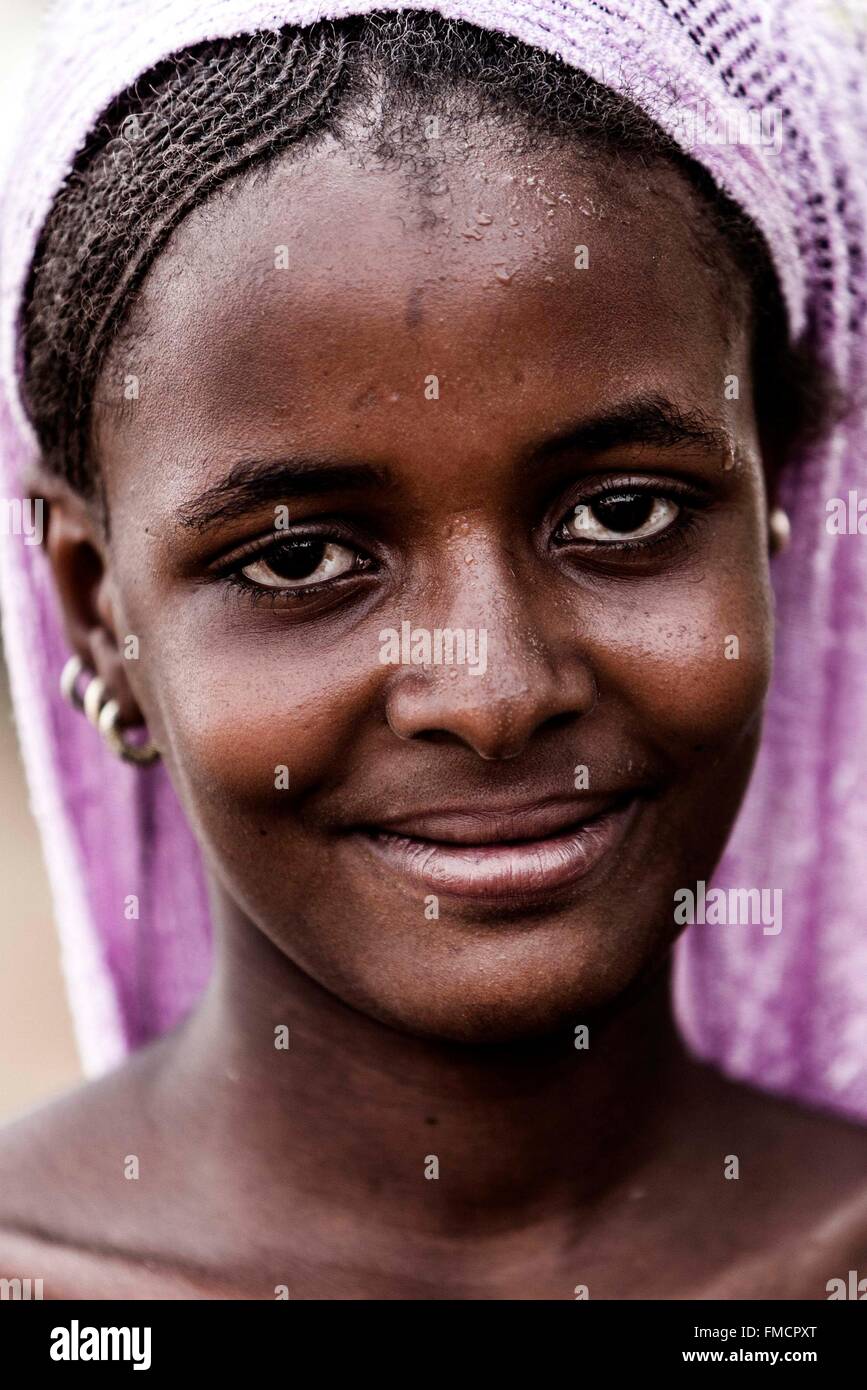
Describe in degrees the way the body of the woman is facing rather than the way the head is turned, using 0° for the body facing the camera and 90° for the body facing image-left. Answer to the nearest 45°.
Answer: approximately 0°
